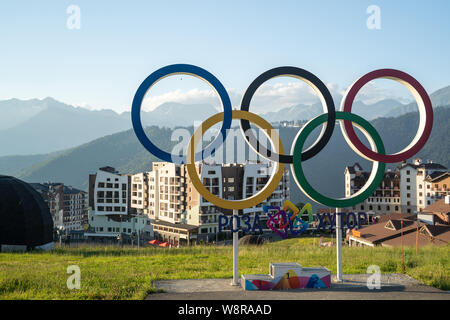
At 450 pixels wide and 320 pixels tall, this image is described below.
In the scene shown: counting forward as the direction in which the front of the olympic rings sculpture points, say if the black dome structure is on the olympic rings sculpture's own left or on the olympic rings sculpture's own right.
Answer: on the olympic rings sculpture's own right

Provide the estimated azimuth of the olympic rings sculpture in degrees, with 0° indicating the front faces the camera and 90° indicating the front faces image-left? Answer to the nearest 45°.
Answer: approximately 0°
